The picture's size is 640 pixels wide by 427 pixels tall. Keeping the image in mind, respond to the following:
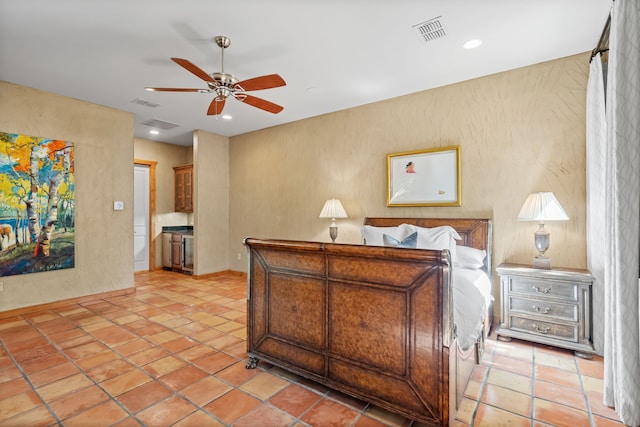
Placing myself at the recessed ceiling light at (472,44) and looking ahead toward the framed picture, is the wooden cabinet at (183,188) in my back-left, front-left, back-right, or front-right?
front-left

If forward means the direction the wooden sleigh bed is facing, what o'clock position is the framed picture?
The framed picture is roughly at 5 o'clock from the wooden sleigh bed.

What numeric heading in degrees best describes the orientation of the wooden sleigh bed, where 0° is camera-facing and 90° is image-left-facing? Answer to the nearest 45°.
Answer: approximately 45°

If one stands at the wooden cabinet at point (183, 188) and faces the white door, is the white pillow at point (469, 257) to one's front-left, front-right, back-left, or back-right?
back-left

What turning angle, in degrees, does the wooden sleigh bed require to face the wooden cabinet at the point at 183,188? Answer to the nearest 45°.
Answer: approximately 90° to its right

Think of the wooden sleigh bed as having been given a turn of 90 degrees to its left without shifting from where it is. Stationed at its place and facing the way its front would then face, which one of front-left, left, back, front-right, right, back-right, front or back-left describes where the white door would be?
back

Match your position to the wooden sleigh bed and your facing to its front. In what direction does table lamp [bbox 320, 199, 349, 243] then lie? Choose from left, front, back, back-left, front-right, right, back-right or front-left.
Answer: back-right
